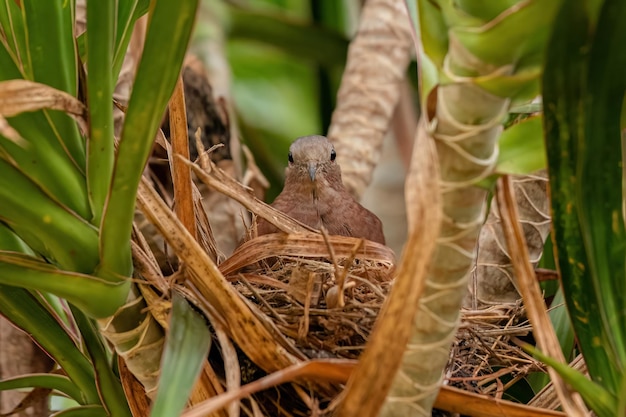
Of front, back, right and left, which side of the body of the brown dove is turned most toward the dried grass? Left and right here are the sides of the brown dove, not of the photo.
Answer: left

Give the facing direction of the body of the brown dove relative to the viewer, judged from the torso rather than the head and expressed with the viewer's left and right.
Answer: facing the viewer
